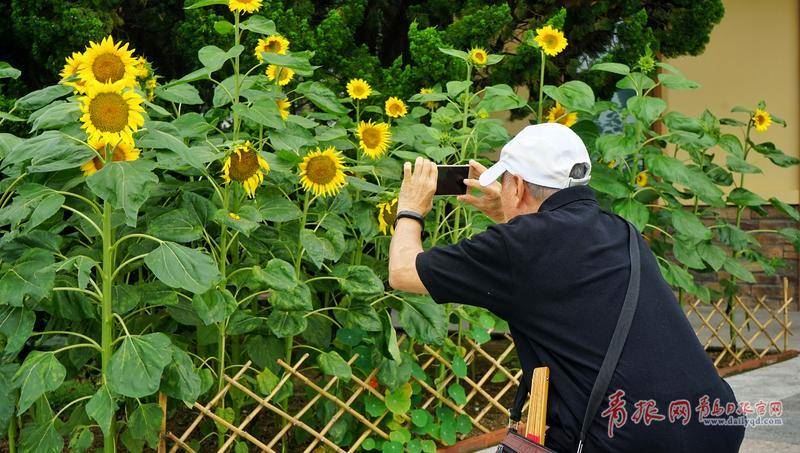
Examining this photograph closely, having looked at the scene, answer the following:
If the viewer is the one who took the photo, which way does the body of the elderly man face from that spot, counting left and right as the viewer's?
facing away from the viewer and to the left of the viewer

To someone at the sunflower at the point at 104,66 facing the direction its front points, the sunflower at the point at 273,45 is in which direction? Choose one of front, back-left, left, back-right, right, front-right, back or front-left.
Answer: back-left

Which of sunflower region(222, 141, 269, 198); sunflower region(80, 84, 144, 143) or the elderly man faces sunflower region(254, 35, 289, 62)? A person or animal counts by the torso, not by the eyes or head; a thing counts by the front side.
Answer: the elderly man

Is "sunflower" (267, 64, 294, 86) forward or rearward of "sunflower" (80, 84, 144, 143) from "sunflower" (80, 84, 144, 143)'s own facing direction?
rearward

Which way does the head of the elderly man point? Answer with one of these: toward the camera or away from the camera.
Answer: away from the camera

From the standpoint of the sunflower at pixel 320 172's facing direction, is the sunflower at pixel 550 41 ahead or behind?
behind

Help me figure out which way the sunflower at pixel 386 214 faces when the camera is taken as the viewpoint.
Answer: facing the viewer and to the right of the viewer

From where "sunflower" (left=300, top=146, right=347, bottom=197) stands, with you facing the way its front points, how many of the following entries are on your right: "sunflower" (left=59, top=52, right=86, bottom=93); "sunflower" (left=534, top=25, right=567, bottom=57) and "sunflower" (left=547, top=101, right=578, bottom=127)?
1

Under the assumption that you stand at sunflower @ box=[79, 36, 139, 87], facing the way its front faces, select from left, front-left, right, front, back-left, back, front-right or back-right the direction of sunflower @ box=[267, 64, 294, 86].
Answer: back-left

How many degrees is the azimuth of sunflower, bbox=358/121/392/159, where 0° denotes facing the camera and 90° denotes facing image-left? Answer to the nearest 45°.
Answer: approximately 0°

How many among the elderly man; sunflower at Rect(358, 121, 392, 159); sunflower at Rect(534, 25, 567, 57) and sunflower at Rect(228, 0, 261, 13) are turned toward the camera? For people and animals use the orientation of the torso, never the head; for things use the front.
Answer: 3

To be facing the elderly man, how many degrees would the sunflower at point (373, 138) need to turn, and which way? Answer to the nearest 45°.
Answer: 0° — it already faces them

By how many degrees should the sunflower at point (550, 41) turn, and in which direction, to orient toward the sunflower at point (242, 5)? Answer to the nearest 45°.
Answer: approximately 45° to its right
